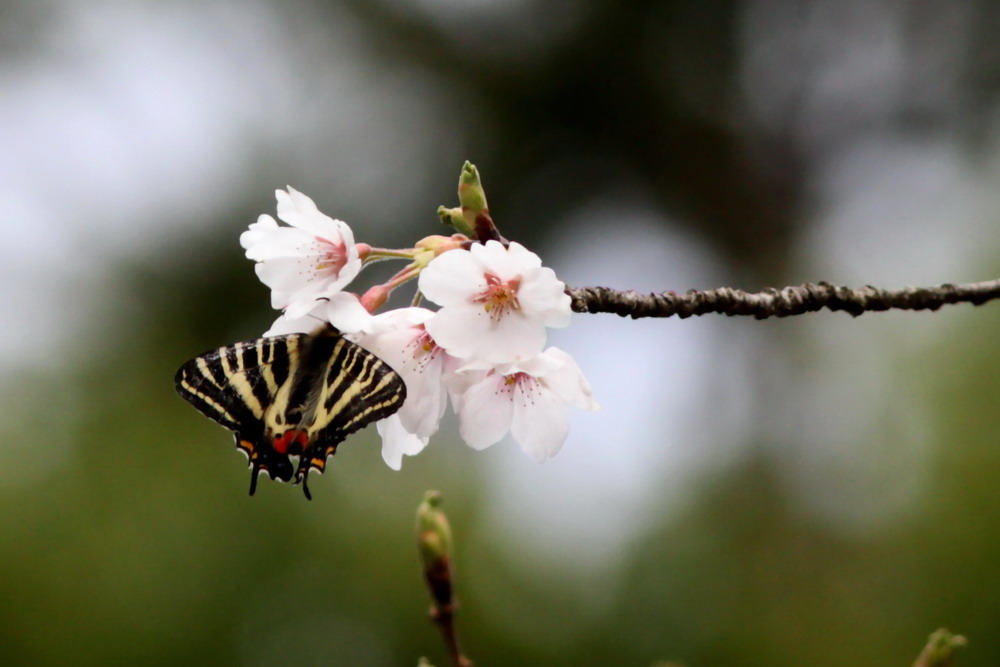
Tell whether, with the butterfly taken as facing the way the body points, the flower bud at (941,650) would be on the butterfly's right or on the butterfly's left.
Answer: on the butterfly's right

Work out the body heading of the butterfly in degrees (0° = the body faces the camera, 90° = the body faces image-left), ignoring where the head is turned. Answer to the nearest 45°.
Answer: approximately 180°
